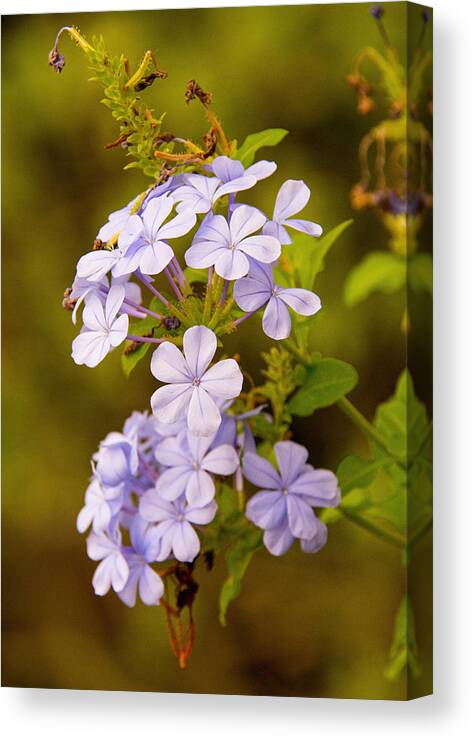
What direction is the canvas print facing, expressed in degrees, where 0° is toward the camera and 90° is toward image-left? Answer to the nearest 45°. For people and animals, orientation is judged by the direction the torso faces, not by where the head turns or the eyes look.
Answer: approximately 45°
